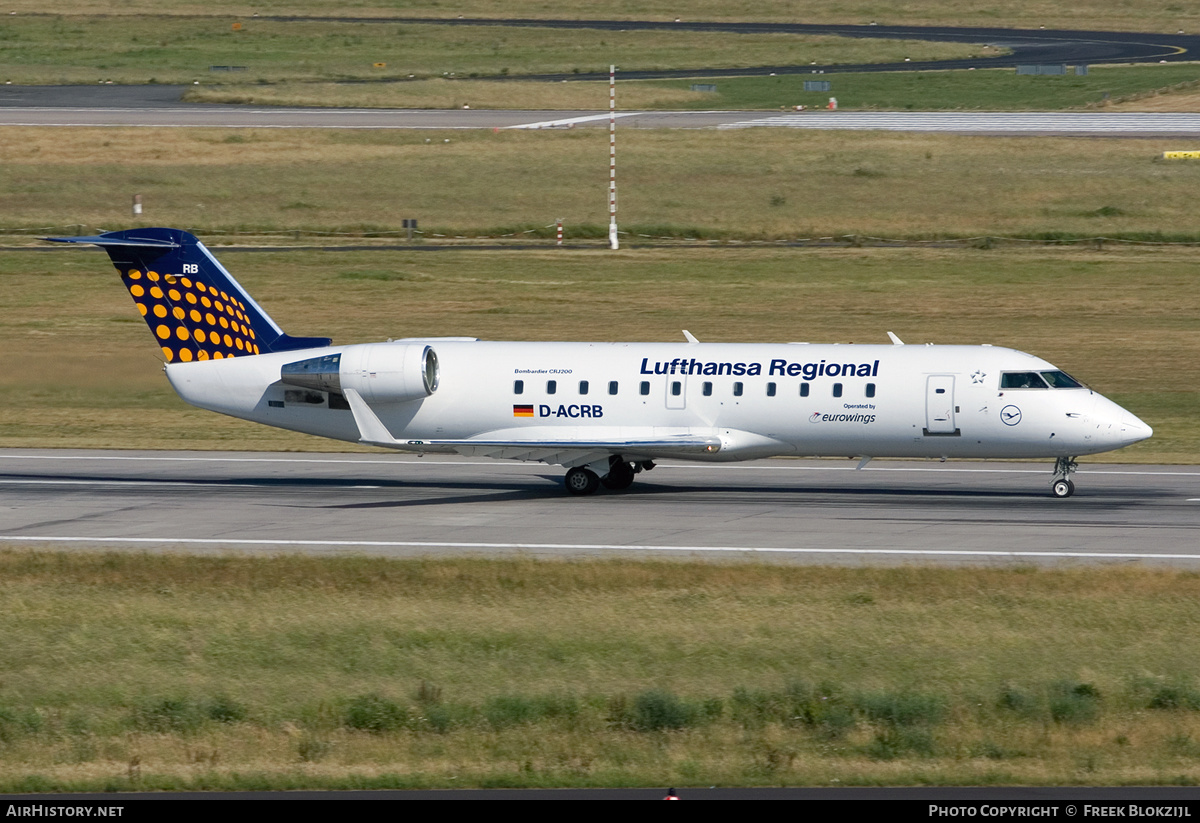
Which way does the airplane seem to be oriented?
to the viewer's right
